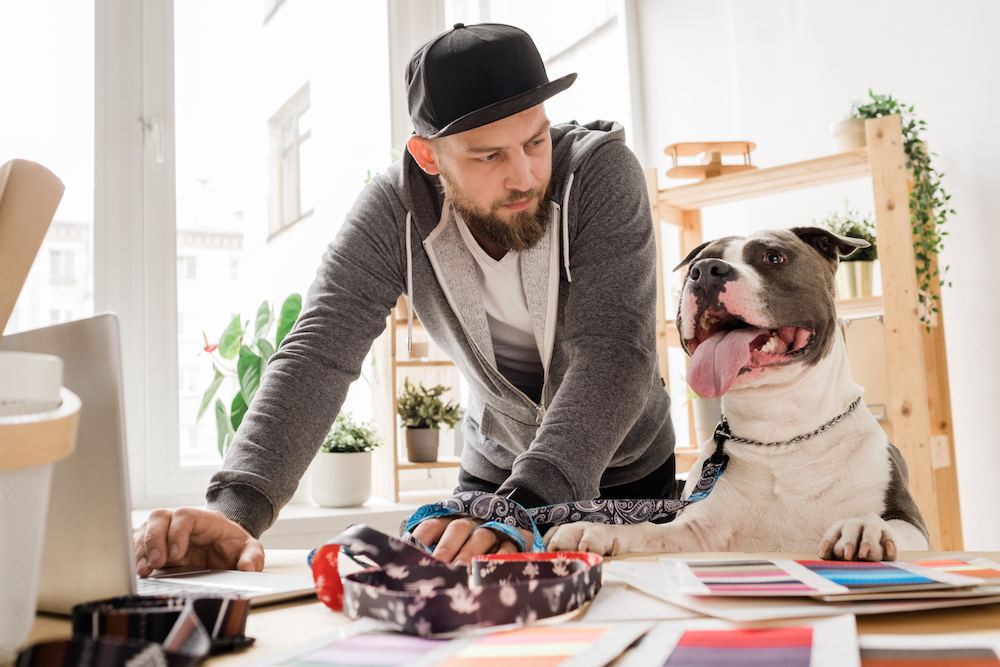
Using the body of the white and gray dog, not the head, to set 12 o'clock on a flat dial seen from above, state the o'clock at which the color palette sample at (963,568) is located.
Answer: The color palette sample is roughly at 10 o'clock from the white and gray dog.

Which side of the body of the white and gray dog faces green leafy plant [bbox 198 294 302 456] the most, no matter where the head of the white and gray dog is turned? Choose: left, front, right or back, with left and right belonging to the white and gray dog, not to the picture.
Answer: right

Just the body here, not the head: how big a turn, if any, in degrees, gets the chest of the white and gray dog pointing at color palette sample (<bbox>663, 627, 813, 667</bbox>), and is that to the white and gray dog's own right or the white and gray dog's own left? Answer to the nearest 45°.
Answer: approximately 45° to the white and gray dog's own left

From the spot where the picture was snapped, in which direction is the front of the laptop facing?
facing away from the viewer and to the right of the viewer

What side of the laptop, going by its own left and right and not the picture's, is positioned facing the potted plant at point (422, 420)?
front

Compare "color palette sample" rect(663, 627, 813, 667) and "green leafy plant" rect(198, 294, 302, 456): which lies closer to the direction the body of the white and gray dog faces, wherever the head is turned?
the color palette sample

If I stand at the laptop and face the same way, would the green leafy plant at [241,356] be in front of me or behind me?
in front

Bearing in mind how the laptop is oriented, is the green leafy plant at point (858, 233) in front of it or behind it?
in front

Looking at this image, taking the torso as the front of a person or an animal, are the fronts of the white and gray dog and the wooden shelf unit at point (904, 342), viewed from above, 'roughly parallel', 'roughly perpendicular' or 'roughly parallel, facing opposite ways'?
roughly parallel

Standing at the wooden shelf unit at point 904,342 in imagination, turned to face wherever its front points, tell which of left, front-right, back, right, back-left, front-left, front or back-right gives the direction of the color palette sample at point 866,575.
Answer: front-left

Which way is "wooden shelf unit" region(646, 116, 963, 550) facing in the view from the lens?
facing the viewer and to the left of the viewer

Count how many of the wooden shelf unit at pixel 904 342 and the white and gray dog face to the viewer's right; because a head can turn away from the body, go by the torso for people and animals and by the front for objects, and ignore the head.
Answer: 0
